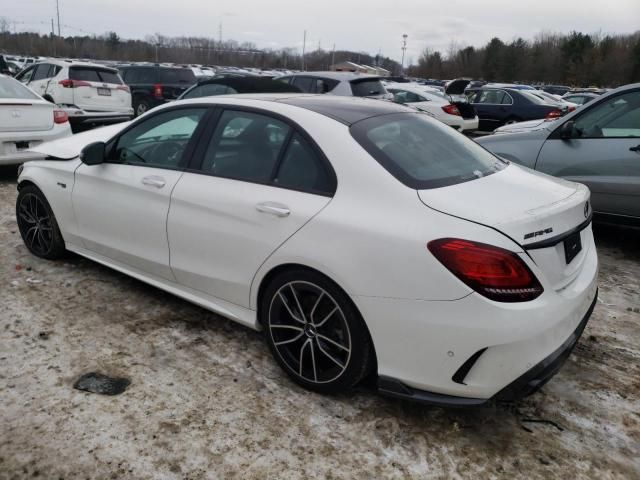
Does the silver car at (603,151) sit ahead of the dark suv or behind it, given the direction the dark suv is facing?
behind

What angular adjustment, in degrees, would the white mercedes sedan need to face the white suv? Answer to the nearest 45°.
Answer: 0° — it already faces it

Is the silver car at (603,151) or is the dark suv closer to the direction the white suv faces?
the dark suv

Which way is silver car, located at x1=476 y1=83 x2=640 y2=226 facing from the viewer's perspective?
to the viewer's left

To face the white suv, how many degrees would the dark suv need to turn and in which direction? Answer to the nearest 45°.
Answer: approximately 135° to its left

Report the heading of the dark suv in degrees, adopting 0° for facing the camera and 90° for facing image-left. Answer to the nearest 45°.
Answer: approximately 135°
